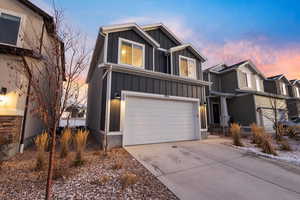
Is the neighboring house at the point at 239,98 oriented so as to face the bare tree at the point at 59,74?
no

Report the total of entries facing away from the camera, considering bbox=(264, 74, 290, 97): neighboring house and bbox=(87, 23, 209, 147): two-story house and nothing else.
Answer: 0

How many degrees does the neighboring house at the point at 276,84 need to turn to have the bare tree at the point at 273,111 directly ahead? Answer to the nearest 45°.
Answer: approximately 45° to its right

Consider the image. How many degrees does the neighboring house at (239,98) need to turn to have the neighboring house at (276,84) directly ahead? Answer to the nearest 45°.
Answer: approximately 90° to its left

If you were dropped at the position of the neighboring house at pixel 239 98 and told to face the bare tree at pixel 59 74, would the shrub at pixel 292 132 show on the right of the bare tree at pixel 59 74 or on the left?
left

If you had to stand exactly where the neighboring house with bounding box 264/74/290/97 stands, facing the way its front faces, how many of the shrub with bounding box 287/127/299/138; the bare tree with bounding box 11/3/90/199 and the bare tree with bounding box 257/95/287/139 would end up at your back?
0

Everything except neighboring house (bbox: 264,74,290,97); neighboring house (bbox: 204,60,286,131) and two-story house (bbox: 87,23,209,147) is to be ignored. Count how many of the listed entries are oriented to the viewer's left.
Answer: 0

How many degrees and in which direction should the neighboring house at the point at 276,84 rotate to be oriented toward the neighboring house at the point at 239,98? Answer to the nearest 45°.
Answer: approximately 45° to its right

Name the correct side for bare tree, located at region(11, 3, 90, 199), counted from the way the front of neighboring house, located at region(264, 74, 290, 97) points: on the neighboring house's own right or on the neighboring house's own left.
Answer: on the neighboring house's own right

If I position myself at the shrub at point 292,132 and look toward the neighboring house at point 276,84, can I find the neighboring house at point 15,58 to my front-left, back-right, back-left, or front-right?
back-left

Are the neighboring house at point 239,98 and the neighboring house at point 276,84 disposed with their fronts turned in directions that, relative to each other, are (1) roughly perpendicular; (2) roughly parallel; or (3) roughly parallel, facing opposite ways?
roughly parallel

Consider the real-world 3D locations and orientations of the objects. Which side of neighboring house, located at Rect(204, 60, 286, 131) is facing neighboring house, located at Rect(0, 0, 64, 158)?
right

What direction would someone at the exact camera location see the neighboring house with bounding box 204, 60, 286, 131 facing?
facing the viewer and to the right of the viewer

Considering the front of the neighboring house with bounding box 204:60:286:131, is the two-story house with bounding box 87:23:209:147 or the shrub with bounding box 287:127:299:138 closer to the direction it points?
the shrub

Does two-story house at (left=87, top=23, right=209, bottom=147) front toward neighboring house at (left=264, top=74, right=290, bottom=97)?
no

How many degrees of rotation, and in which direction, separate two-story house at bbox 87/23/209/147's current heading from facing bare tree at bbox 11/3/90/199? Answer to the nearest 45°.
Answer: approximately 45° to its right

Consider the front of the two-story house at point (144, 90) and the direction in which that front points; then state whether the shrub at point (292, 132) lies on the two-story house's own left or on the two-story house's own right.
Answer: on the two-story house's own left
